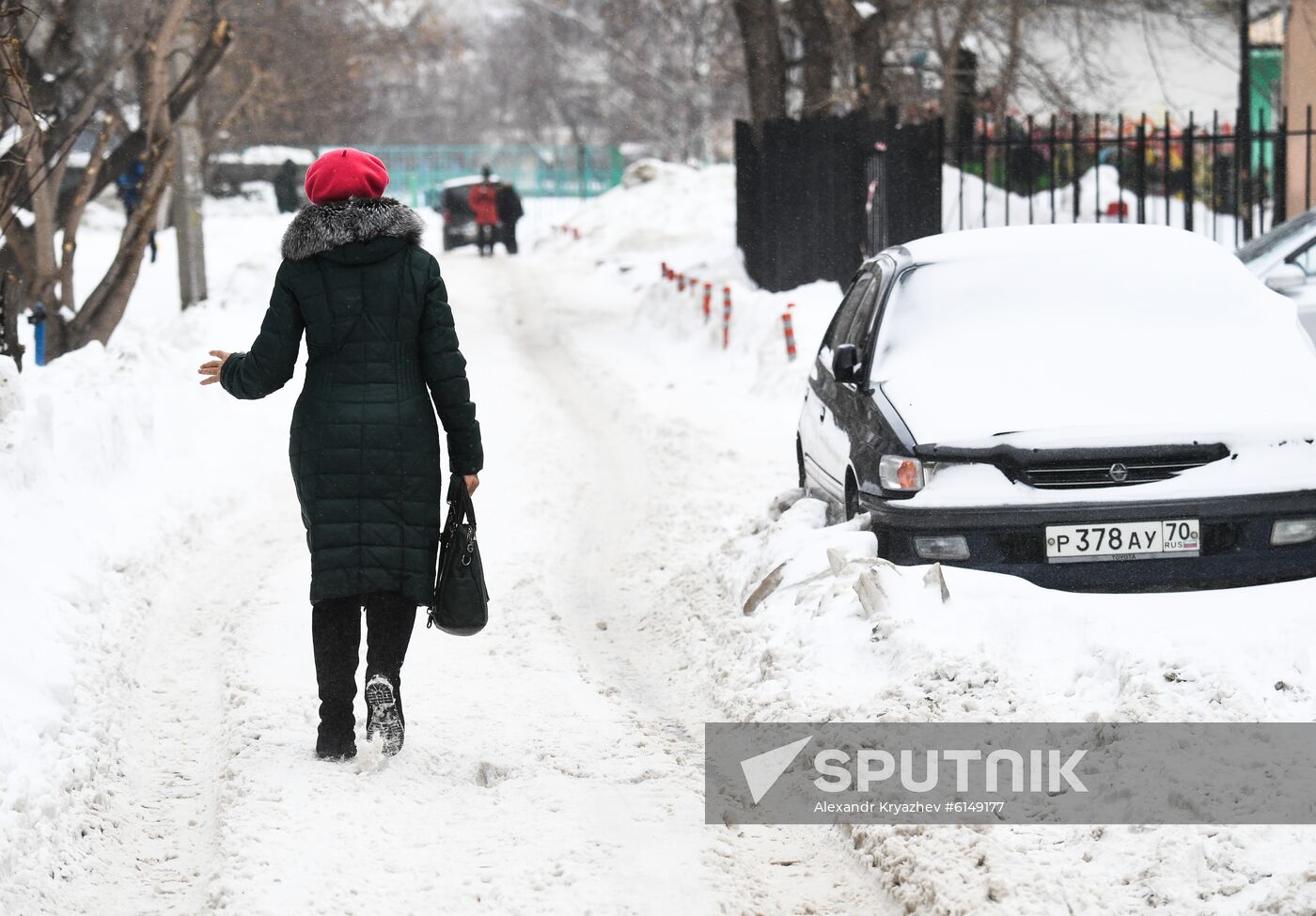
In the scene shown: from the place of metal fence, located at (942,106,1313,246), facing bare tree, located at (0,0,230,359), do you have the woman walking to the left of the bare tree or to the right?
left

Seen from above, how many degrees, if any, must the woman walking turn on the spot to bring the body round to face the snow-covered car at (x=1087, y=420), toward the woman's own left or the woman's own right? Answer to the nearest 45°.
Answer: approximately 90° to the woman's own right

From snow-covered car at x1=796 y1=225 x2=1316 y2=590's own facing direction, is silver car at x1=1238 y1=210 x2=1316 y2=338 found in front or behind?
behind

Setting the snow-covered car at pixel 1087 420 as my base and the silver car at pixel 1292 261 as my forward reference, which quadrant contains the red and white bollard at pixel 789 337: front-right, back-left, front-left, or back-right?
front-left

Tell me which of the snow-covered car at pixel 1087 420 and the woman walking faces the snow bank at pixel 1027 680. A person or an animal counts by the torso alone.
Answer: the snow-covered car

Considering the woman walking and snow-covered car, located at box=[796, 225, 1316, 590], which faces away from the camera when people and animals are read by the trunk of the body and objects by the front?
the woman walking

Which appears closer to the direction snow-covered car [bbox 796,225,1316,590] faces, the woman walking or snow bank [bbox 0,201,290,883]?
the woman walking

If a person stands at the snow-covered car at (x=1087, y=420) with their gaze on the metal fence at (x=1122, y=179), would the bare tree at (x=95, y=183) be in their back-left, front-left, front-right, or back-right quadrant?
front-left

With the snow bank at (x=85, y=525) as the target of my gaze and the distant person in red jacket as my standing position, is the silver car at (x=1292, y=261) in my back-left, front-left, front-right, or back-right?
front-left

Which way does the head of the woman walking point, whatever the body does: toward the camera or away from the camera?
away from the camera

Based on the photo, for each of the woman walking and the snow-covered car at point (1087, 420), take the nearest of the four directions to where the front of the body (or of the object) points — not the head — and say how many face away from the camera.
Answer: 1

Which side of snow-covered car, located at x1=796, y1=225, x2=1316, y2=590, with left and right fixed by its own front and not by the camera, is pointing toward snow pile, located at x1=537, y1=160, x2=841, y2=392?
back

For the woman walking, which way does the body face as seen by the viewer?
away from the camera

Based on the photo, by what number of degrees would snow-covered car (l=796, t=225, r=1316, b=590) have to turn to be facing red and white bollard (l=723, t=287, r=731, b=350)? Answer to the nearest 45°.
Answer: approximately 180°

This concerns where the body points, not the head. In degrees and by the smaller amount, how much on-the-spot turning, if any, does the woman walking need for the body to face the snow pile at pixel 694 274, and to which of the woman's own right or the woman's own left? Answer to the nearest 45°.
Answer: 0° — they already face it

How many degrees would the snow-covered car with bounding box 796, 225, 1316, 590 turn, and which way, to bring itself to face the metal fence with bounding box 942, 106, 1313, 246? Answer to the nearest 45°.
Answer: approximately 180°

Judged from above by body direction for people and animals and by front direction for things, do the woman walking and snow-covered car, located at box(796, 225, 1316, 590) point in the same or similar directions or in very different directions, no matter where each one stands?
very different directions

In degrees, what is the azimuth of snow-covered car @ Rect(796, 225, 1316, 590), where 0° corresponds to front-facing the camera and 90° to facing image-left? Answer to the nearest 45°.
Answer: approximately 0°
